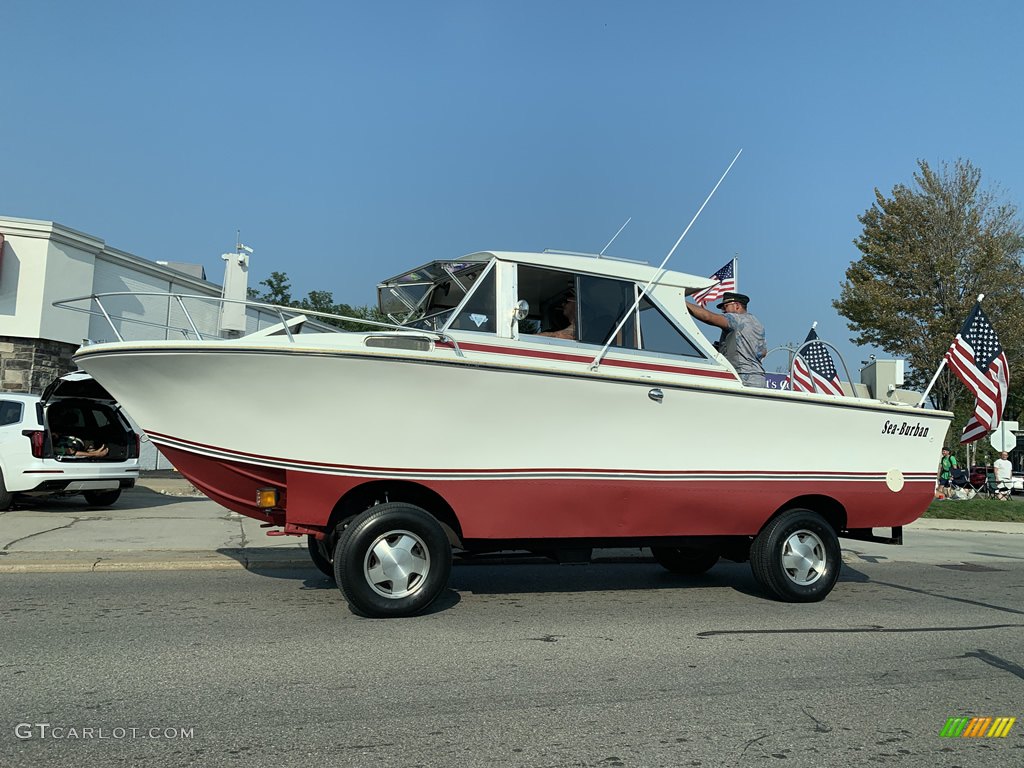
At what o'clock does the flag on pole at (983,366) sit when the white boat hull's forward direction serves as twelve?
The flag on pole is roughly at 5 o'clock from the white boat hull.

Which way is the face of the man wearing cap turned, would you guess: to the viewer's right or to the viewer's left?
to the viewer's left

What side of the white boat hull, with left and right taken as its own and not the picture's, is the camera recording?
left

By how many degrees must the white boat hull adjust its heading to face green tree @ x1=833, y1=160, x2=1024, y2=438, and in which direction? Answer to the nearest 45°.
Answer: approximately 135° to its right

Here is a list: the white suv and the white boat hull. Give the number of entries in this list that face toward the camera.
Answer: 0

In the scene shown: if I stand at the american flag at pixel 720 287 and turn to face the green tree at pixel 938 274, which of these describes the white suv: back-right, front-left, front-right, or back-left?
back-left

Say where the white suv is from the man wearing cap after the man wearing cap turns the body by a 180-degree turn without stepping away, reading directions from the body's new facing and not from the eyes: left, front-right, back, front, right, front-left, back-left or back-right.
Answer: back-right

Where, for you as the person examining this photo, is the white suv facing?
facing away from the viewer and to the left of the viewer

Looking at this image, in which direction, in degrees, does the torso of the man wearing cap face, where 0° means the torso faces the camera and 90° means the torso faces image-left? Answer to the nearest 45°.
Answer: approximately 135°

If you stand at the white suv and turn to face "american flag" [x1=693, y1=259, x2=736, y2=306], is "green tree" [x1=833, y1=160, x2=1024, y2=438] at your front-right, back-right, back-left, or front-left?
front-left
